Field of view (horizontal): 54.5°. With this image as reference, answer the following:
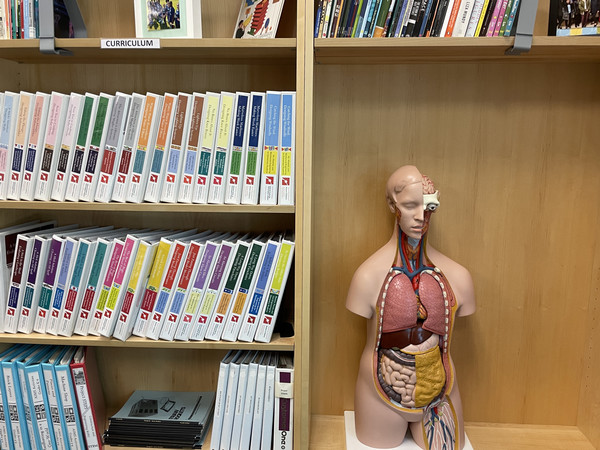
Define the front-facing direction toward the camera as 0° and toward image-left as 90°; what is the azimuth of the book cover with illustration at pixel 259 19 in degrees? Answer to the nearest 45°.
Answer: approximately 0°
